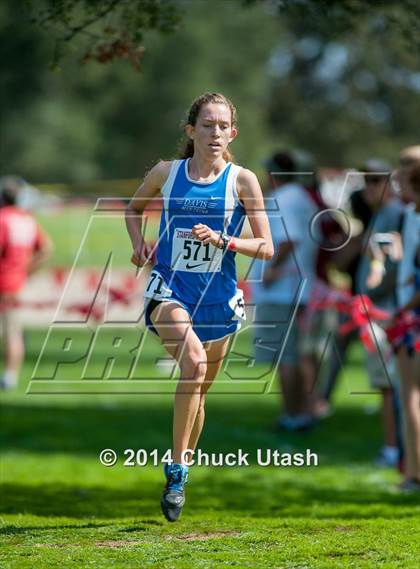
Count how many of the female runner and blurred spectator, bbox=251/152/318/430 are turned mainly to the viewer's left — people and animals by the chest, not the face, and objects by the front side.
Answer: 1

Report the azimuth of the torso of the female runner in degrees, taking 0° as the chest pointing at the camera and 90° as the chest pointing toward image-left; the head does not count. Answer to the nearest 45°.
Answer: approximately 0°

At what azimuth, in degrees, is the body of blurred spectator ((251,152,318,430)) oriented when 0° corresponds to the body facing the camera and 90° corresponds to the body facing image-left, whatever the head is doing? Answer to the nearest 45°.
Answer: approximately 90°

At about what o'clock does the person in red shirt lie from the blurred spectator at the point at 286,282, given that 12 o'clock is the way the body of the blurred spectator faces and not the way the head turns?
The person in red shirt is roughly at 1 o'clock from the blurred spectator.

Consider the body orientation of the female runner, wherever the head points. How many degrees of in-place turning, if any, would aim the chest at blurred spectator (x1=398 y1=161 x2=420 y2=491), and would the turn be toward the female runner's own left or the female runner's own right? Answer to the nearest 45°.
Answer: approximately 135° to the female runner's own left

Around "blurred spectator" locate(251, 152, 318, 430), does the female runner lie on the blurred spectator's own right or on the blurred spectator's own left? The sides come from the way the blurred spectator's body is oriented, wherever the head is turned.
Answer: on the blurred spectator's own left

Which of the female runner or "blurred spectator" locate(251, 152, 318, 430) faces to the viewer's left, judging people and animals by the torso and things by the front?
the blurred spectator

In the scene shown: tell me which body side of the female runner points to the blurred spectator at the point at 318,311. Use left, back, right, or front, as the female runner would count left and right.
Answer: back

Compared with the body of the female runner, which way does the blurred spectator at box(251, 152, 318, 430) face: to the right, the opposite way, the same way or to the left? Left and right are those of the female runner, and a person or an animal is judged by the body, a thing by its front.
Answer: to the right

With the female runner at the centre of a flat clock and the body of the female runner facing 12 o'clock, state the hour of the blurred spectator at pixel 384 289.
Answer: The blurred spectator is roughly at 7 o'clock from the female runner.
